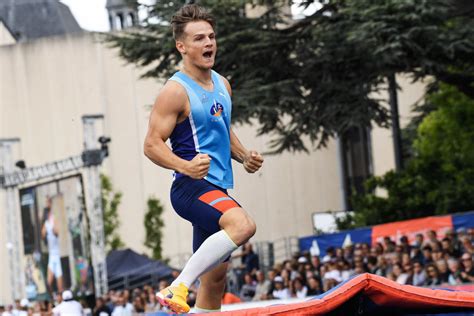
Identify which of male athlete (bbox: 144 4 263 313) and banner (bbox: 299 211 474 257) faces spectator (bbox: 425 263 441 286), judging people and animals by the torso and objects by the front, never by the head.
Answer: the banner

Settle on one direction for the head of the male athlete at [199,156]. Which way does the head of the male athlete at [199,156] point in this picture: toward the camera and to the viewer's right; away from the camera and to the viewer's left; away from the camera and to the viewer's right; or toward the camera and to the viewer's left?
toward the camera and to the viewer's right

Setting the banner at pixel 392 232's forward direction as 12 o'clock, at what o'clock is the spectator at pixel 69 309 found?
The spectator is roughly at 2 o'clock from the banner.

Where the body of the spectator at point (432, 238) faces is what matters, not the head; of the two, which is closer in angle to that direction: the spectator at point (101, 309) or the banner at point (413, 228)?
the spectator

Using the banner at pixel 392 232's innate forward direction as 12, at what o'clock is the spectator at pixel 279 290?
The spectator is roughly at 2 o'clock from the banner.

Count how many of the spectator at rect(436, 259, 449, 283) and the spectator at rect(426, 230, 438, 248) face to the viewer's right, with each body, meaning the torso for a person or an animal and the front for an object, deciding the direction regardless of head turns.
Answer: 0

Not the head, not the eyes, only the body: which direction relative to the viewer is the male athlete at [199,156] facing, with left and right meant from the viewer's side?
facing the viewer and to the right of the viewer

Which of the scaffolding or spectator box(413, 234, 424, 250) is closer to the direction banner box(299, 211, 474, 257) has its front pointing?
the spectator

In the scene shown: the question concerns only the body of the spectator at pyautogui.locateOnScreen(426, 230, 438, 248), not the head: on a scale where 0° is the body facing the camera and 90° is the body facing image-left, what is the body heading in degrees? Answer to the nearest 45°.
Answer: approximately 45°

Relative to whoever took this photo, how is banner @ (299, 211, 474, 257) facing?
facing the viewer
